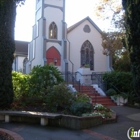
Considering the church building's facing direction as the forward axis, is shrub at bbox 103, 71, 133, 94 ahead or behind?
ahead

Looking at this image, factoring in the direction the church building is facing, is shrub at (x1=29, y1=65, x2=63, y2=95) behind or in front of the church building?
in front

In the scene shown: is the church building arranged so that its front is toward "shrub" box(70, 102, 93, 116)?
yes

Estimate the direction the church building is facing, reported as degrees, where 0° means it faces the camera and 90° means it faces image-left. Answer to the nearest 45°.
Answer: approximately 0°

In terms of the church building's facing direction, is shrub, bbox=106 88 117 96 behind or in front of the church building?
in front
